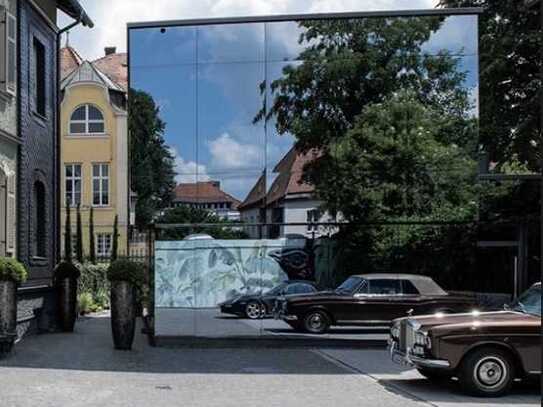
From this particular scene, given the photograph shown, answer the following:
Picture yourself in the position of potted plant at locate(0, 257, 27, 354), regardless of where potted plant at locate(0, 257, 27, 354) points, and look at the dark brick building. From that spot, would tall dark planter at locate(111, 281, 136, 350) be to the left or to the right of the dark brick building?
right

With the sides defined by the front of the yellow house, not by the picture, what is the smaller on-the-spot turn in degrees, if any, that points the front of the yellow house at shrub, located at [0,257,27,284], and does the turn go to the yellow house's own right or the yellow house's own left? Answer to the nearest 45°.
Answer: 0° — it already faces it

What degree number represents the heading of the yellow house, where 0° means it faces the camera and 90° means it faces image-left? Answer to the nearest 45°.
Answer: approximately 0°

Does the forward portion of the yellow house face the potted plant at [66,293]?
yes

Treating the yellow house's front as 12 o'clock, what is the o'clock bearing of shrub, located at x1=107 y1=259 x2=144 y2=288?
The shrub is roughly at 12 o'clock from the yellow house.

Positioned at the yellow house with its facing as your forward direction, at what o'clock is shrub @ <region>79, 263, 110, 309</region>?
The shrub is roughly at 12 o'clock from the yellow house.

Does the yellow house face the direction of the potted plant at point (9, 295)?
yes

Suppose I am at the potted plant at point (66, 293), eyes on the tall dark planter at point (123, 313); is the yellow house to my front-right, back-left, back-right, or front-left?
back-left
